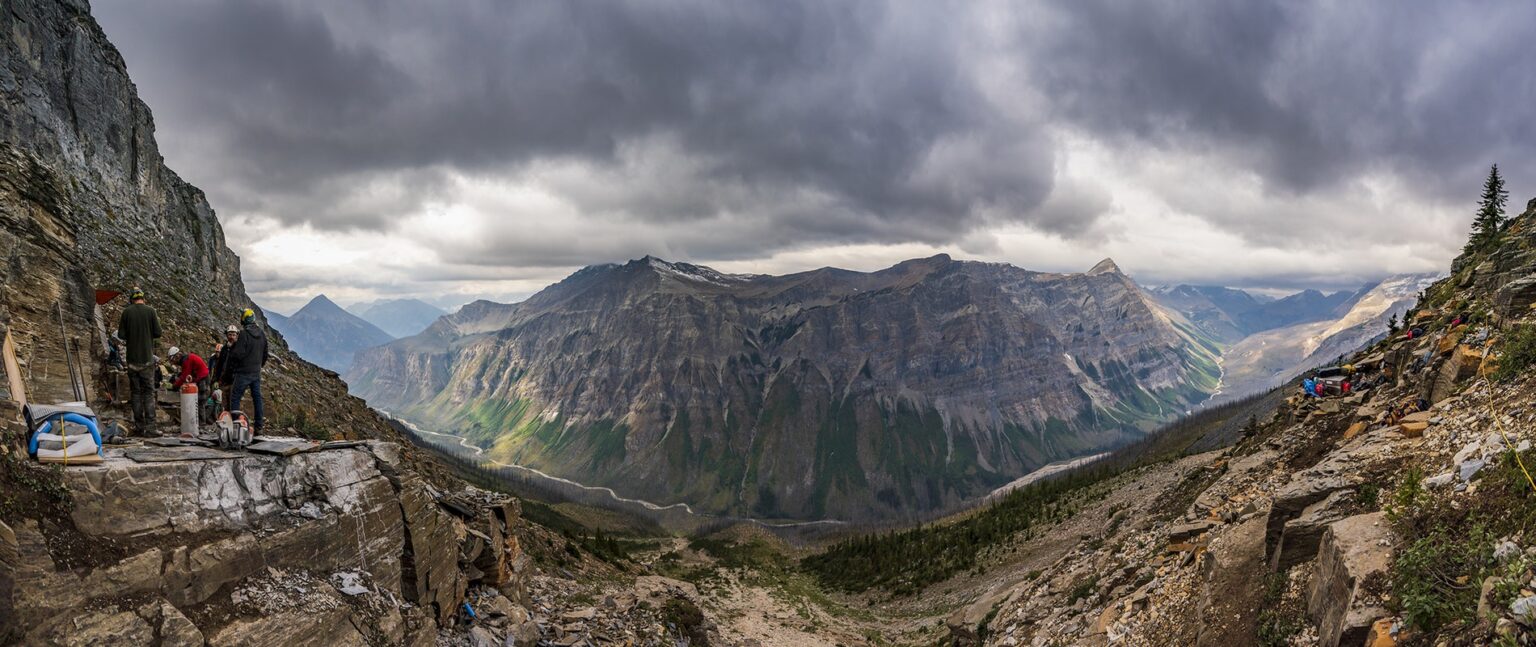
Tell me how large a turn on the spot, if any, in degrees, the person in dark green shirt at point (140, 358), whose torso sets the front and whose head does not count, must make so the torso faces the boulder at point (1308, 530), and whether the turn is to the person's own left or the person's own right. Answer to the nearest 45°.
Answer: approximately 135° to the person's own right

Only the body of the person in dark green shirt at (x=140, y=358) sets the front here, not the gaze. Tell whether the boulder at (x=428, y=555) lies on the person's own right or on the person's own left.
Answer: on the person's own right

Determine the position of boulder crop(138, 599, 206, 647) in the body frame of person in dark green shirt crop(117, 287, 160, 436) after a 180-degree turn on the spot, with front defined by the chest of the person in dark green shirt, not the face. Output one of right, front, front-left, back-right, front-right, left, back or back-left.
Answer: front

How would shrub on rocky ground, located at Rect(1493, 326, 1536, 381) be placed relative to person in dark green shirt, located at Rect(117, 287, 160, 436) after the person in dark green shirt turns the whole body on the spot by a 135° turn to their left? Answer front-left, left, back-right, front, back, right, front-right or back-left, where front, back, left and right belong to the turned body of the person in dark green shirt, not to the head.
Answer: left

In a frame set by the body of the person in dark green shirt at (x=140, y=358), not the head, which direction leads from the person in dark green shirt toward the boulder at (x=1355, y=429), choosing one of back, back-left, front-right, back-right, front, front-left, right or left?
back-right

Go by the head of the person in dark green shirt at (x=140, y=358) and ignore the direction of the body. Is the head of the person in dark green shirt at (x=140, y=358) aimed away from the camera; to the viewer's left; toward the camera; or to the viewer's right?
away from the camera

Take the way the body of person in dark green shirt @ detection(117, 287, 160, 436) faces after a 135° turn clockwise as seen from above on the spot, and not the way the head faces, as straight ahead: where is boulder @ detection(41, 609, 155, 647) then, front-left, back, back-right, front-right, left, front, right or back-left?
front-right

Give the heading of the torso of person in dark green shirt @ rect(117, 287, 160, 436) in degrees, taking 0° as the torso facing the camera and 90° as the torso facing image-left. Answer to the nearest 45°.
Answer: approximately 180°

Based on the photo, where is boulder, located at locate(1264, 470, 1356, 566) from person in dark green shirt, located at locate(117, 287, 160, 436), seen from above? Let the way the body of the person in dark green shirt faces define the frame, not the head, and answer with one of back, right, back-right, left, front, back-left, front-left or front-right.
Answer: back-right

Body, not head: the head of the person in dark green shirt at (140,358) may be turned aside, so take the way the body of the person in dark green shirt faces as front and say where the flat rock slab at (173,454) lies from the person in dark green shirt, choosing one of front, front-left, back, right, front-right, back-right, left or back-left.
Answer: back
